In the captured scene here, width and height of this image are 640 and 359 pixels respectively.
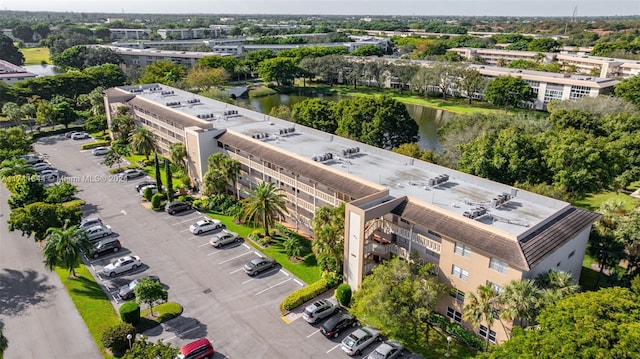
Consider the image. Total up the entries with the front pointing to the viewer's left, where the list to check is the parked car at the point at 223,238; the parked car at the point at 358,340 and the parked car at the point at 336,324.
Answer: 0

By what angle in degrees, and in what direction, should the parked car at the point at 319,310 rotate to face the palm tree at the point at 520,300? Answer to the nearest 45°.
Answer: approximately 90° to its right

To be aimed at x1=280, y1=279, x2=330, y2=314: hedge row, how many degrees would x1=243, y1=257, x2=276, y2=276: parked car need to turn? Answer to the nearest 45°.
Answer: approximately 90° to its right

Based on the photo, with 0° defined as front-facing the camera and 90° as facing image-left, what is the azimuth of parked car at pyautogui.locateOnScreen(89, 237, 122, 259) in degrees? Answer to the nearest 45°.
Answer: approximately 45°

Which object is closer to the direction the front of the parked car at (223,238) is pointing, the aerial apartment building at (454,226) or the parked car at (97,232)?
the aerial apartment building

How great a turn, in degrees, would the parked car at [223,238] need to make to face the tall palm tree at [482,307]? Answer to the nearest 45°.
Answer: approximately 90° to its right

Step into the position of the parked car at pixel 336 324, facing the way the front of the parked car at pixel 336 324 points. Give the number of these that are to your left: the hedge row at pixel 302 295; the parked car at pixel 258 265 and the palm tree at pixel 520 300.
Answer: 2

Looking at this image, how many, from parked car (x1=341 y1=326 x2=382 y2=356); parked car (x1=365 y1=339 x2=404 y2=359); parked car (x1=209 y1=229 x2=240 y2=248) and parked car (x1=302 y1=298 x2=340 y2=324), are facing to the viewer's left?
0

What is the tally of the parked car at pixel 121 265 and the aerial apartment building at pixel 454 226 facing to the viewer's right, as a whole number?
0

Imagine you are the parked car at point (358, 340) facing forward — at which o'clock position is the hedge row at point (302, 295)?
The hedge row is roughly at 9 o'clock from the parked car.

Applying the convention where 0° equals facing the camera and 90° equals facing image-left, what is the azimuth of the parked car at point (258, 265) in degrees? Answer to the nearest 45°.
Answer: approximately 225°

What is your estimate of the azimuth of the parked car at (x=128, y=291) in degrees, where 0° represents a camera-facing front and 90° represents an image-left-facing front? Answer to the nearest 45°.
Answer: approximately 45°

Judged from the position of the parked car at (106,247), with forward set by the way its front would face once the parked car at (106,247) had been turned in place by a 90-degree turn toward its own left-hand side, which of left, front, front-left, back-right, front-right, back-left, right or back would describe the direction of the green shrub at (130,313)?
front-right

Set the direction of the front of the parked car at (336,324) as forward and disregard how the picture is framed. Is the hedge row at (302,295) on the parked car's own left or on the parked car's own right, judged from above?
on the parked car's own left

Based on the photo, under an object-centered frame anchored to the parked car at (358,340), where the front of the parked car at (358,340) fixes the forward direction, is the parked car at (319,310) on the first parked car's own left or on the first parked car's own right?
on the first parked car's own left
